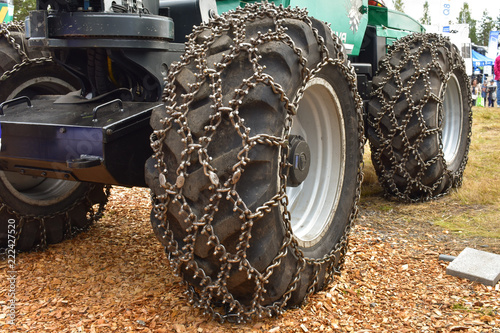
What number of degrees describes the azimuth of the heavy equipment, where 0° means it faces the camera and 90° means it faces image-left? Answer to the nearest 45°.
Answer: approximately 45°

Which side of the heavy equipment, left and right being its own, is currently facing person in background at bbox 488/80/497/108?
back

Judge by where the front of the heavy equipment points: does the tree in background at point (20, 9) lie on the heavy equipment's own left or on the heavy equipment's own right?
on the heavy equipment's own right
